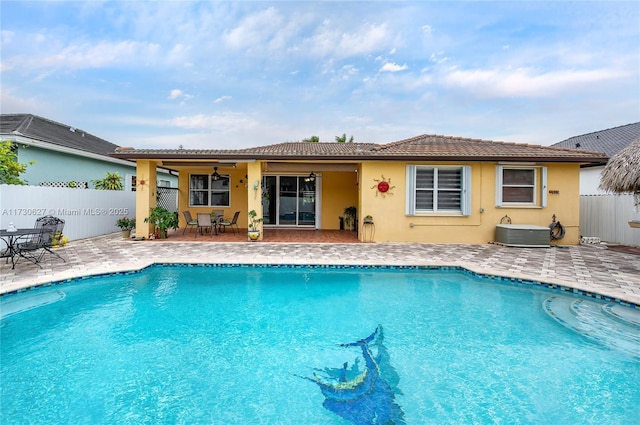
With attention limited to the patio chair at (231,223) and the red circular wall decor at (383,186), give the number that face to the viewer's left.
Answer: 1

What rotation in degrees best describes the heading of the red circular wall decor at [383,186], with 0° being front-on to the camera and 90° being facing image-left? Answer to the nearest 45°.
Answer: approximately 0°

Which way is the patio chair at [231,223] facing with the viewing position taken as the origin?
facing to the left of the viewer

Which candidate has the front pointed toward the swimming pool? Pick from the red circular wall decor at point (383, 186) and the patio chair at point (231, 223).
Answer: the red circular wall decor

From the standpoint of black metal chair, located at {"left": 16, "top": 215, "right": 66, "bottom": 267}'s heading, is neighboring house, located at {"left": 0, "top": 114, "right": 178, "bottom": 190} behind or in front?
behind

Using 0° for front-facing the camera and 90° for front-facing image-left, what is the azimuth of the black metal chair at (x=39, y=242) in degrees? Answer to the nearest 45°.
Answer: approximately 45°

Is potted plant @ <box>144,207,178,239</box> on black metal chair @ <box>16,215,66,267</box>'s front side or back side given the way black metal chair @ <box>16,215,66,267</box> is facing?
on the back side

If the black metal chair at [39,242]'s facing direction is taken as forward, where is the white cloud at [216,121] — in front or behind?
behind

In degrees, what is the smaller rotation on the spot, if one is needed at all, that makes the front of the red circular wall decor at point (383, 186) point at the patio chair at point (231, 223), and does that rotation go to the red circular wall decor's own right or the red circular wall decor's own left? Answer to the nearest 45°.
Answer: approximately 90° to the red circular wall decor's own right

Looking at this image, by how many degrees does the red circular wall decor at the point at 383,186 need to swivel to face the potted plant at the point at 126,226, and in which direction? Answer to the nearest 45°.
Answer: approximately 90° to its right

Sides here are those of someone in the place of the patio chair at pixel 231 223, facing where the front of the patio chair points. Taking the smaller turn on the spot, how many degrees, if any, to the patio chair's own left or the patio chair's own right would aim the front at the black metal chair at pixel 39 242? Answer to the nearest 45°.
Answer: approximately 45° to the patio chair's own left
